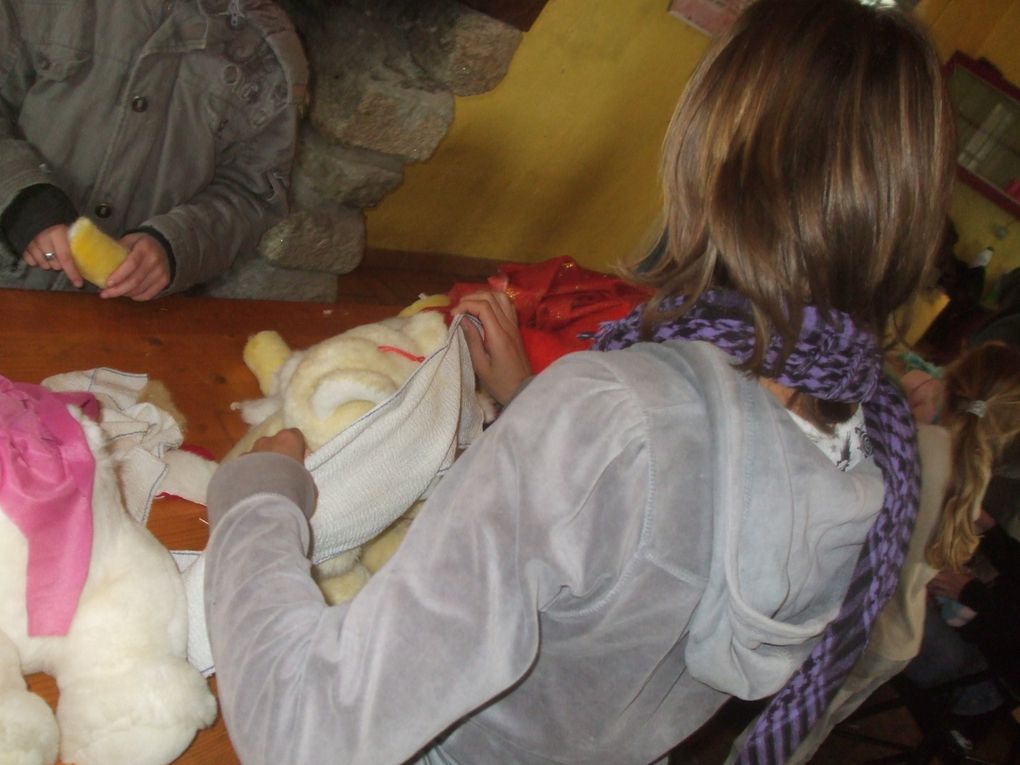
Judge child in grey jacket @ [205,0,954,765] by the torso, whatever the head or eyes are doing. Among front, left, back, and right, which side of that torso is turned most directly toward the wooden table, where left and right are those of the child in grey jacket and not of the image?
front

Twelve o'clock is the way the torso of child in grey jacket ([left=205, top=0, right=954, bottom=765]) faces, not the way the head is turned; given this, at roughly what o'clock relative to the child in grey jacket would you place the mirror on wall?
The mirror on wall is roughly at 2 o'clock from the child in grey jacket.

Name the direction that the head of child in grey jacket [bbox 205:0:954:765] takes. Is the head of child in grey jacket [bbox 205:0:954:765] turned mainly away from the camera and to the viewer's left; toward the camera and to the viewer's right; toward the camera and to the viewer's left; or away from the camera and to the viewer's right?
away from the camera and to the viewer's left

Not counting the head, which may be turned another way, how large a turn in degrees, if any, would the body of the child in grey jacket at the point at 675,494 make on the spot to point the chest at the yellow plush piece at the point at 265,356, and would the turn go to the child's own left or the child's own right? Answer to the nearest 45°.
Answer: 0° — they already face it

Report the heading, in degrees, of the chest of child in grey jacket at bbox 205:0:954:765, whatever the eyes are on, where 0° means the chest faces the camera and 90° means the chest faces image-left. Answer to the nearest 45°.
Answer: approximately 135°
